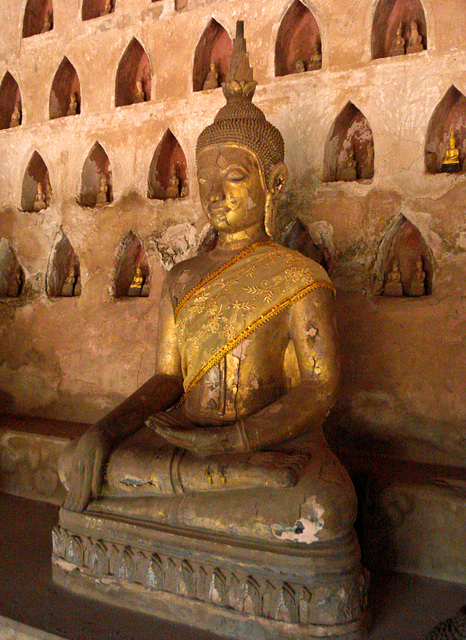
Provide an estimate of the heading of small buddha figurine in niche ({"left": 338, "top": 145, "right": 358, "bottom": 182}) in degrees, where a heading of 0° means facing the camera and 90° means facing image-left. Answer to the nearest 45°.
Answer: approximately 45°

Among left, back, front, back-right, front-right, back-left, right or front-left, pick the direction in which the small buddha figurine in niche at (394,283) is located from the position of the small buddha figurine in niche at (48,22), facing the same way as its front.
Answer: left

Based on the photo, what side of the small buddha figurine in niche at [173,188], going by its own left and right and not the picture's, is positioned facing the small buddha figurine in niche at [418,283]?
left

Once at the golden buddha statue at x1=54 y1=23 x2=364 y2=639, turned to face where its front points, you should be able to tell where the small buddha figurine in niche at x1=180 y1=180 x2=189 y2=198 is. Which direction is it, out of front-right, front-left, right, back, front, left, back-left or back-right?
back-right
